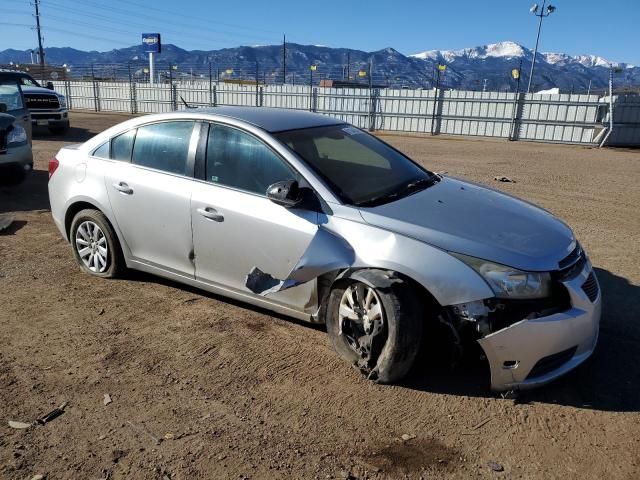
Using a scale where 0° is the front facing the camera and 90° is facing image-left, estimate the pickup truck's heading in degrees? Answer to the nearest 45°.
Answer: approximately 315°

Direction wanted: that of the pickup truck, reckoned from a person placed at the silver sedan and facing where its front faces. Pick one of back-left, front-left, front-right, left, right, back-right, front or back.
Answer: back

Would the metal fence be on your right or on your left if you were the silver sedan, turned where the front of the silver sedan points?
on your left

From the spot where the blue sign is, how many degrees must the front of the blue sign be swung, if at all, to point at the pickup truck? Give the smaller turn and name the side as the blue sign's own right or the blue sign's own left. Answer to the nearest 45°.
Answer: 0° — it already faces it

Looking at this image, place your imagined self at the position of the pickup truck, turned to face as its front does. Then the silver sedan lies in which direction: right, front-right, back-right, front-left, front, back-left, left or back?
front-right

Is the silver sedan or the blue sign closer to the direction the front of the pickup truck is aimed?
the silver sedan

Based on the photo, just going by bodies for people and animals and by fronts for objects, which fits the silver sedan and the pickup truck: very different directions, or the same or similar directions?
same or similar directions

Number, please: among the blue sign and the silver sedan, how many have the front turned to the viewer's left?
0

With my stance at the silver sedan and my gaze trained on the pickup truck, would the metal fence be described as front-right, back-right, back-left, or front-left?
front-right

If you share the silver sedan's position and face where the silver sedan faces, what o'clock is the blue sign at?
The blue sign is roughly at 7 o'clock from the silver sedan.

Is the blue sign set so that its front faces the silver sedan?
yes

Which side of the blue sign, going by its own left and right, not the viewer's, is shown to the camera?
front

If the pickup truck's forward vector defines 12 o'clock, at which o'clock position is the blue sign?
The blue sign is roughly at 8 o'clock from the pickup truck.

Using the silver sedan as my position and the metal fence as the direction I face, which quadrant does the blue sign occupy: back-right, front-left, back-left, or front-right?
front-left
